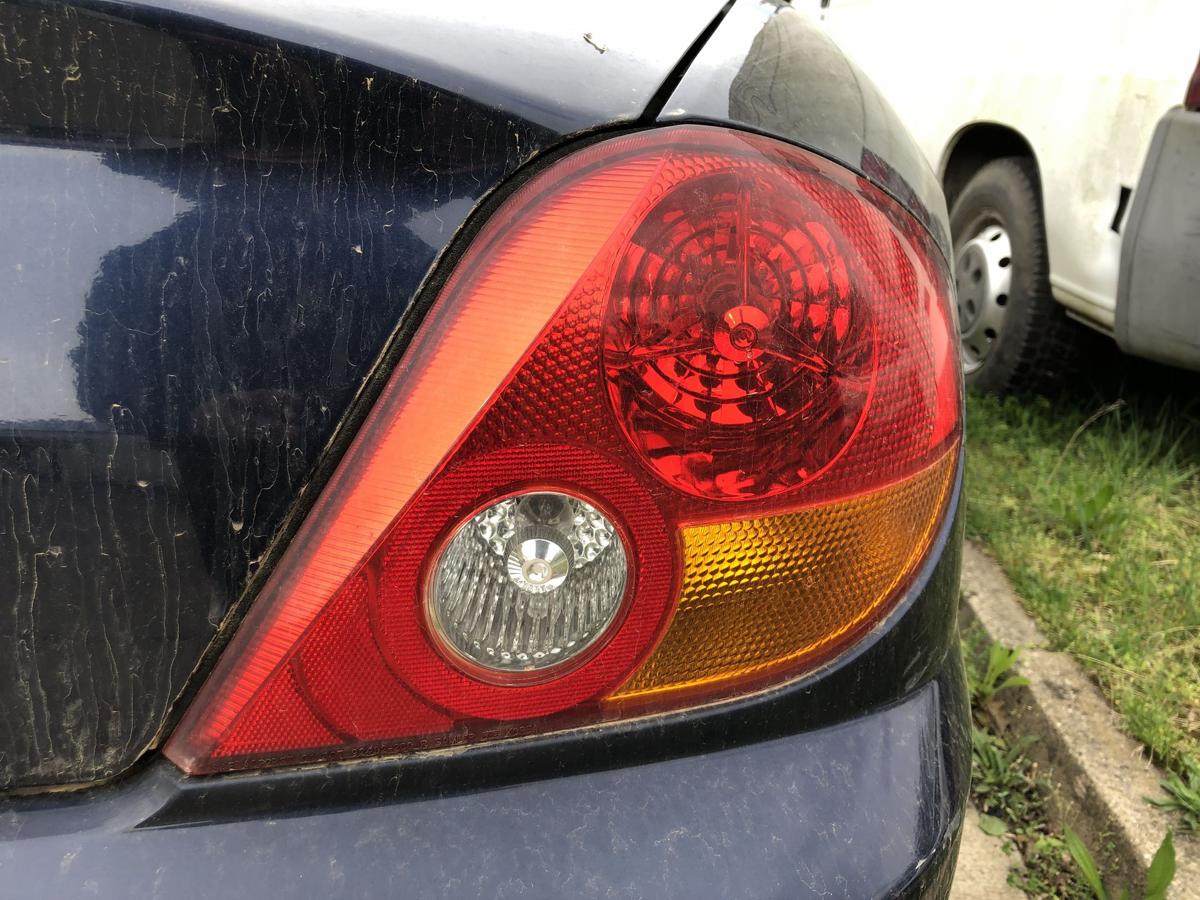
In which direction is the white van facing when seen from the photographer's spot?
facing away from the viewer and to the left of the viewer

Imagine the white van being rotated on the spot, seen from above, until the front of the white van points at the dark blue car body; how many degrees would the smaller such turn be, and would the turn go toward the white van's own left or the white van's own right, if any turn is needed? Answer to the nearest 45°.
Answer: approximately 135° to the white van's own left
